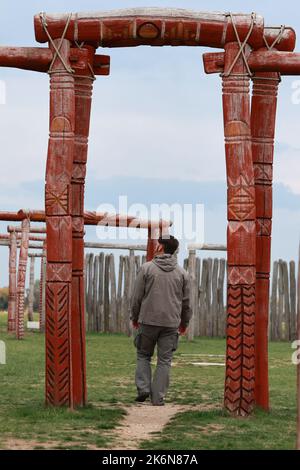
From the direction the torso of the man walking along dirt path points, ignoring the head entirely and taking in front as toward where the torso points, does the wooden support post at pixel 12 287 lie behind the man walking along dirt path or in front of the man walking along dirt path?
in front

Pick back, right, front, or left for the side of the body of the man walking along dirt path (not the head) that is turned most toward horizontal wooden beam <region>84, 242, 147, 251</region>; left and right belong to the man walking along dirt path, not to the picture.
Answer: front

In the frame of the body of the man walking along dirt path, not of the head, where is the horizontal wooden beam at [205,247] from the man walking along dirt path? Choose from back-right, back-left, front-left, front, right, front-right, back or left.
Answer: front

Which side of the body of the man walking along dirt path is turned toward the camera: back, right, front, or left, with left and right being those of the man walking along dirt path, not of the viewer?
back
